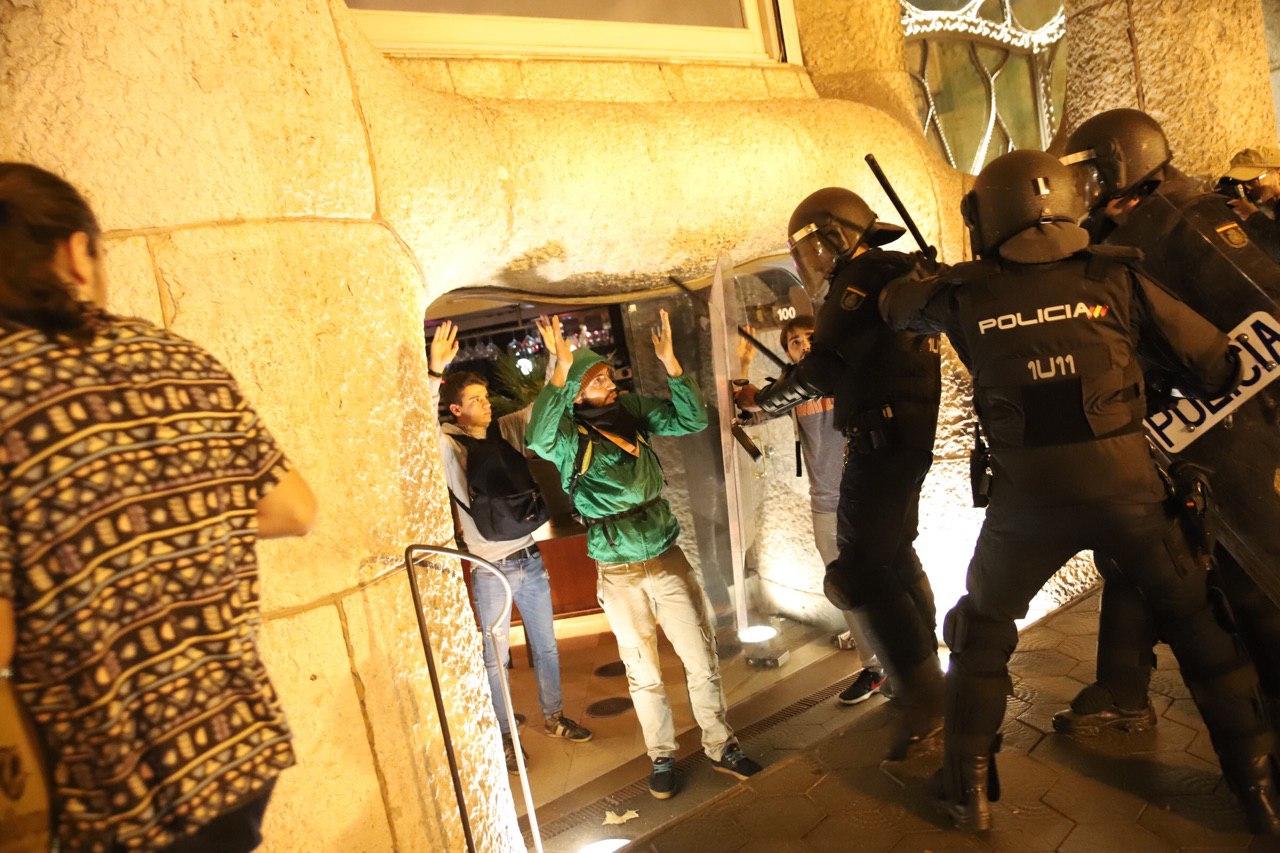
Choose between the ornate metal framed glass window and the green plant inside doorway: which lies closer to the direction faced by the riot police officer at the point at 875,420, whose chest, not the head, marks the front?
the green plant inside doorway

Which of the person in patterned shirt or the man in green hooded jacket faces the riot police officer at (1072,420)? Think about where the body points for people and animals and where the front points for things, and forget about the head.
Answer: the man in green hooded jacket

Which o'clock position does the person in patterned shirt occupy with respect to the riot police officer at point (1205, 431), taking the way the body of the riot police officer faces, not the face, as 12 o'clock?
The person in patterned shirt is roughly at 10 o'clock from the riot police officer.

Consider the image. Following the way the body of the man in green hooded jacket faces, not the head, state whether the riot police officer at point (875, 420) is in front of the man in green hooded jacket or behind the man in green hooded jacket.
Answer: in front

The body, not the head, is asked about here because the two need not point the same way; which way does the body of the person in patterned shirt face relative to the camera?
away from the camera

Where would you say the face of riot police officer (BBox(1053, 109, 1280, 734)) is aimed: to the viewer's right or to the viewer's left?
to the viewer's left

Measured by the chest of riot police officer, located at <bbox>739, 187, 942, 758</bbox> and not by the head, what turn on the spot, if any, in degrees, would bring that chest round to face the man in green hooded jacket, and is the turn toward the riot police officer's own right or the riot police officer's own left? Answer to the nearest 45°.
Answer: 0° — they already face them

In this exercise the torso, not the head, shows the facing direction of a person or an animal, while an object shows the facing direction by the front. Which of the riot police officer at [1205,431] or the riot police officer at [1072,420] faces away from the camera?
the riot police officer at [1072,420]

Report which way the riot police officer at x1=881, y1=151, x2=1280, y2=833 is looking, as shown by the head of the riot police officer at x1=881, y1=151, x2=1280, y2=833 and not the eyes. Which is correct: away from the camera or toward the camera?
away from the camera

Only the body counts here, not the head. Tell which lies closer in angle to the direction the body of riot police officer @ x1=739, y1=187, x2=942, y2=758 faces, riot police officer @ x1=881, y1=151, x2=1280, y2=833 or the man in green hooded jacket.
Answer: the man in green hooded jacket

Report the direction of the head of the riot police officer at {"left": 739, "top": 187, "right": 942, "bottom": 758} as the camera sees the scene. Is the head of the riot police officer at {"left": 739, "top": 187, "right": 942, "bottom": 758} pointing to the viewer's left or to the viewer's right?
to the viewer's left

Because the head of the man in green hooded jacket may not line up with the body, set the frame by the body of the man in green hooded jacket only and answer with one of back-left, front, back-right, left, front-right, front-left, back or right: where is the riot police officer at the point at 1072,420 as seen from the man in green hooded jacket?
front

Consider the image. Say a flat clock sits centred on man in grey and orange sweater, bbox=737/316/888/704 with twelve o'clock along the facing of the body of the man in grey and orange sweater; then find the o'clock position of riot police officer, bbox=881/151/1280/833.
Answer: The riot police officer is roughly at 10 o'clock from the man in grey and orange sweater.

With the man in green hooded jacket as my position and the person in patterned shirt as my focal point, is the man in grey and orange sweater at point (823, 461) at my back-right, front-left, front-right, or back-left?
back-left

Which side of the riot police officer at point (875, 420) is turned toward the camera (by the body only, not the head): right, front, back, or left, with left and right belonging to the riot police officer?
left

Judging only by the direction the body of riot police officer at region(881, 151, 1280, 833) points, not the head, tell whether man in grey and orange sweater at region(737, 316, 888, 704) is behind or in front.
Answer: in front

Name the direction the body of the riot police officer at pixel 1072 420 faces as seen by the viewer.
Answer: away from the camera
